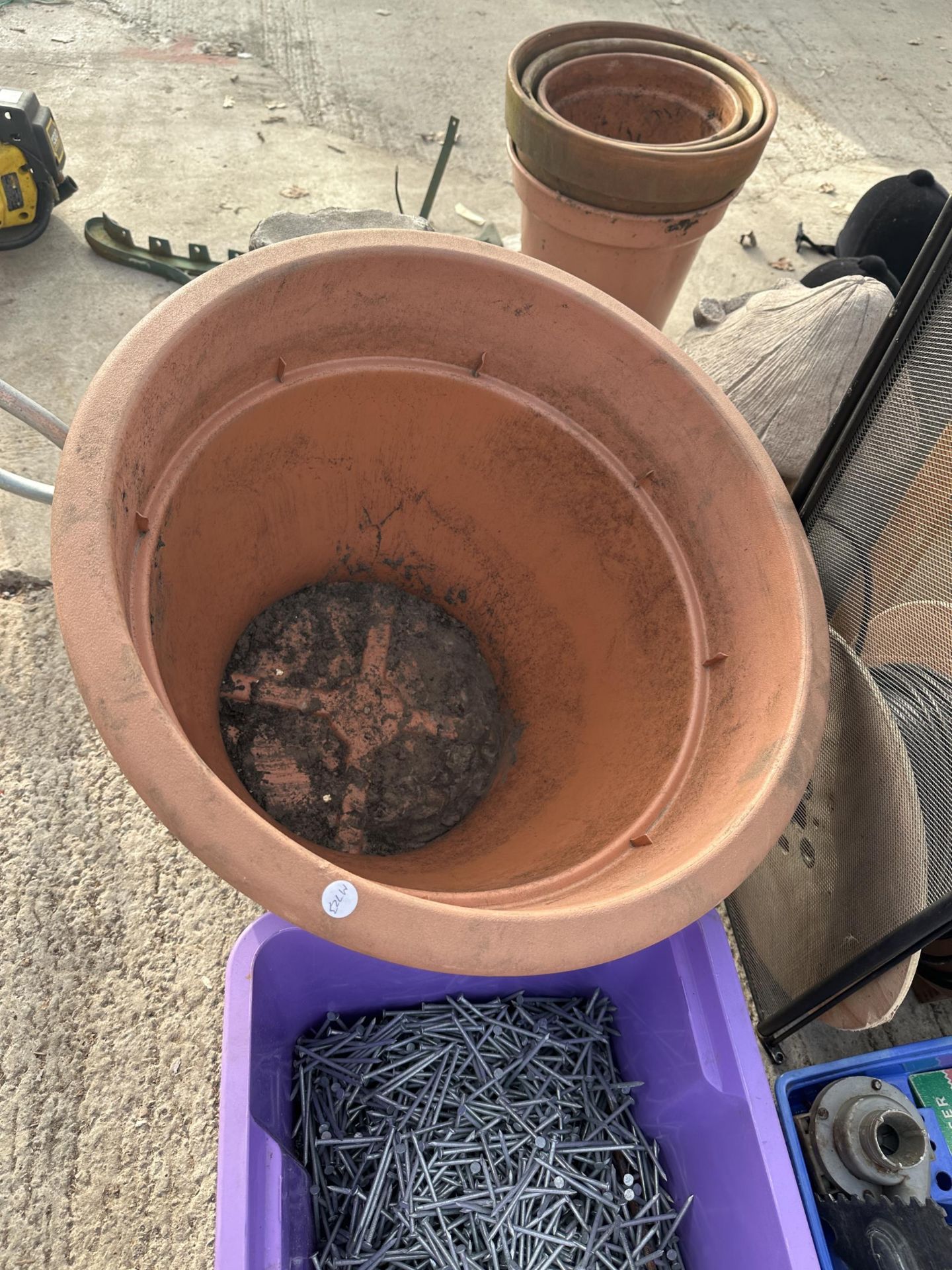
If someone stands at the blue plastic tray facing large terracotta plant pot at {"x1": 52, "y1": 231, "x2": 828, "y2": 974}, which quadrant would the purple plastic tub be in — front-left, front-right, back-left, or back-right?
front-left

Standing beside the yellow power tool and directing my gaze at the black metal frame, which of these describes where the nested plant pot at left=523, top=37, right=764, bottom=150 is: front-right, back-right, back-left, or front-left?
front-left

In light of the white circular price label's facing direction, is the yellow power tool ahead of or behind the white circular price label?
behind

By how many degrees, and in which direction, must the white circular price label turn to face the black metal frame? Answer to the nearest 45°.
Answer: approximately 135° to its left

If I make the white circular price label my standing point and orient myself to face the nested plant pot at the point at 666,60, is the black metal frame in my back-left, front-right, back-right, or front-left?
front-right

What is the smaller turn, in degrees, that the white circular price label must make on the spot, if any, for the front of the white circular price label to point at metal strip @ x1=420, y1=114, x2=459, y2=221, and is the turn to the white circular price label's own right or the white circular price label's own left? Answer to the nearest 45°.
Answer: approximately 180°

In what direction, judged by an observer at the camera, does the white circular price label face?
facing the viewer

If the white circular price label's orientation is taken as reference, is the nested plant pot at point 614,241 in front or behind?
behind

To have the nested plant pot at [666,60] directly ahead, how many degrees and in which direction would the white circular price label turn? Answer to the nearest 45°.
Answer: approximately 180°

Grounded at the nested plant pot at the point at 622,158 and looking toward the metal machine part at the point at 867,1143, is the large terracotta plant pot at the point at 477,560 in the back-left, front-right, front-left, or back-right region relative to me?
front-right
